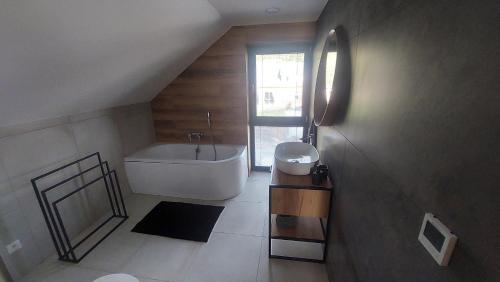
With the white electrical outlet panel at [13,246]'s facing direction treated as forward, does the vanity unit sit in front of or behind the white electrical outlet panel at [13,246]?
in front

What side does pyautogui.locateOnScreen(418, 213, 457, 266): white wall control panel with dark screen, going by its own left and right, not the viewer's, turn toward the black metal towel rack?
front

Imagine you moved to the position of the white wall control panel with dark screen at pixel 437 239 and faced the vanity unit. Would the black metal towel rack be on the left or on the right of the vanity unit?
left

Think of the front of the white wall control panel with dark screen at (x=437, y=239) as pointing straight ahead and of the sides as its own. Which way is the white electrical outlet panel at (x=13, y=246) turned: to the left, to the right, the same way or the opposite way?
the opposite way

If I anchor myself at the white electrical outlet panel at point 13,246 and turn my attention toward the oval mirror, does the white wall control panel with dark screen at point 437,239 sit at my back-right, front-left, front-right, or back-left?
front-right

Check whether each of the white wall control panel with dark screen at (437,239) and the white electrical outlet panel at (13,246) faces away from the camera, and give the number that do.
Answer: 0

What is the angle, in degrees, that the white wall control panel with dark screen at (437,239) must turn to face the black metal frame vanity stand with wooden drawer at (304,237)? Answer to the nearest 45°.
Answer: approximately 90° to its right

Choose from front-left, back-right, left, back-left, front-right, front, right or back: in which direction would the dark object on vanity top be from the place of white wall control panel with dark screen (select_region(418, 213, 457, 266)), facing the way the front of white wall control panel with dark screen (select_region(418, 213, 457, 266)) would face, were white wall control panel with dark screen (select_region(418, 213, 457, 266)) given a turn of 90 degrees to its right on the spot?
front

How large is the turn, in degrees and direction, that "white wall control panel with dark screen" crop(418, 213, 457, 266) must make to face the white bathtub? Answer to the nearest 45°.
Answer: approximately 45° to its right

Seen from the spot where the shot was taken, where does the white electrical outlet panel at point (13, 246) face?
facing the viewer and to the right of the viewer

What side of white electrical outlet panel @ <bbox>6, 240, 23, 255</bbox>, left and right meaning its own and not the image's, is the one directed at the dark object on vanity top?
front

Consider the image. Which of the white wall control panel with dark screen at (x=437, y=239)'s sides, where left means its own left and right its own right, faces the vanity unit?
right

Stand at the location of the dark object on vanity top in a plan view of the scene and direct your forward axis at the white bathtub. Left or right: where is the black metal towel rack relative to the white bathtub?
left

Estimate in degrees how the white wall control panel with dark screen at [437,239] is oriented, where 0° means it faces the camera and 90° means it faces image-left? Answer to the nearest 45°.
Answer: approximately 45°
